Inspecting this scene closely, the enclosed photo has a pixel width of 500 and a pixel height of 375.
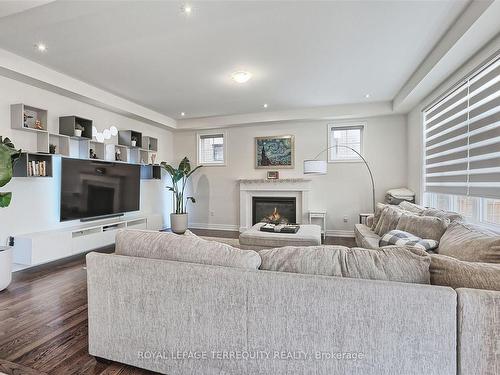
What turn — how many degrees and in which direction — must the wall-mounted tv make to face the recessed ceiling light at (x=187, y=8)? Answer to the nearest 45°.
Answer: approximately 45° to its right

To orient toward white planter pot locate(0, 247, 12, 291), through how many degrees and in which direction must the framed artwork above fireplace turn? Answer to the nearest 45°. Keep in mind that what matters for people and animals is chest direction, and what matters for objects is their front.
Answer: approximately 45° to its right

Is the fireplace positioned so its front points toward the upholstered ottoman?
yes

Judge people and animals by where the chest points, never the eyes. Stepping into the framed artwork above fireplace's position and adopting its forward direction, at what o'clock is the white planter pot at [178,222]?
The white planter pot is roughly at 3 o'clock from the framed artwork above fireplace.

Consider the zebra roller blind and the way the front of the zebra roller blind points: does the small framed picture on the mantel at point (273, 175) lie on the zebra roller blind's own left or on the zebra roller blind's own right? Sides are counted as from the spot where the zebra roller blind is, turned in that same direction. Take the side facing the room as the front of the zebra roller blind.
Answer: on the zebra roller blind's own right

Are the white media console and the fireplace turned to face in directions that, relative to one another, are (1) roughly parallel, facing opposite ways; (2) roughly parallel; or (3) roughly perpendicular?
roughly perpendicular

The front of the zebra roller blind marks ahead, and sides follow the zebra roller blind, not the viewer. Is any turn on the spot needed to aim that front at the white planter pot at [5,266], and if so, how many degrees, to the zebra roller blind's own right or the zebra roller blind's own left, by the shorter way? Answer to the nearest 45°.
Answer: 0° — it already faces it

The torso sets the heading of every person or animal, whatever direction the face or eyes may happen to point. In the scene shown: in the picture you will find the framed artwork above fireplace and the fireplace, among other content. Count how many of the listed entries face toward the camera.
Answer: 2

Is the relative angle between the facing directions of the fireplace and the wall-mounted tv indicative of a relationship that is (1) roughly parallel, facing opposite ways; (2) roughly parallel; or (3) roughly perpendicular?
roughly perpendicular

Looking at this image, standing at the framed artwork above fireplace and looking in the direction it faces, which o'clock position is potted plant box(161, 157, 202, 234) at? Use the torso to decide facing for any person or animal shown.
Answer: The potted plant is roughly at 3 o'clock from the framed artwork above fireplace.

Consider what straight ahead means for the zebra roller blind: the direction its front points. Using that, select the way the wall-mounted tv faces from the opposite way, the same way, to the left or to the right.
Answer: the opposite way
